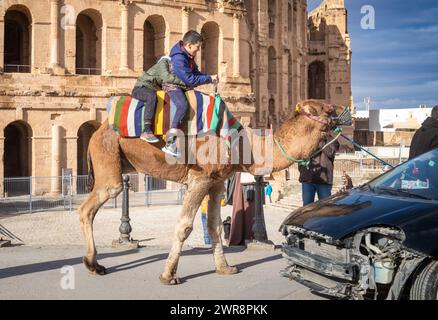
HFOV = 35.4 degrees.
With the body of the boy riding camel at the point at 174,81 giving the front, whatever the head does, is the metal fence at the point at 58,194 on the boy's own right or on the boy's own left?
on the boy's own left

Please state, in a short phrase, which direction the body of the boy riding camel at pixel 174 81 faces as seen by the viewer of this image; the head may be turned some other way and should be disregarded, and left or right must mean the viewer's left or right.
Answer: facing to the right of the viewer

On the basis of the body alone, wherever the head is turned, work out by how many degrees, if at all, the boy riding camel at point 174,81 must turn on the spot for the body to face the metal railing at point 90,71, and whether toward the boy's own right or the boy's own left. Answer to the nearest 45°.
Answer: approximately 90° to the boy's own left

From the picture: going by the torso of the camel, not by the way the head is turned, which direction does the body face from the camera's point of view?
to the viewer's right

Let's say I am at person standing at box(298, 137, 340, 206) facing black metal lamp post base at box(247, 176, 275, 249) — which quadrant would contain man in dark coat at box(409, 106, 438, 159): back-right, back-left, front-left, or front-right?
back-left

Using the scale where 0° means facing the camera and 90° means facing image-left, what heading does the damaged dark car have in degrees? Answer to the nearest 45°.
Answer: approximately 45°

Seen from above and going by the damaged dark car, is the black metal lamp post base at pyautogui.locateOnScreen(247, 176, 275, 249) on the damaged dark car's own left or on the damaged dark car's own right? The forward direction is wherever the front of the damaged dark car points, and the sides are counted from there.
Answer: on the damaged dark car's own right

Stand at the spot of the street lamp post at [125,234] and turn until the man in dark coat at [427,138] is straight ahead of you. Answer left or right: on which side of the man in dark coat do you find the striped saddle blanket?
right

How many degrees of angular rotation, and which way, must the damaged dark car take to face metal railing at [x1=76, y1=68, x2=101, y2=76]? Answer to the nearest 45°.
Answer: approximately 90° to its right

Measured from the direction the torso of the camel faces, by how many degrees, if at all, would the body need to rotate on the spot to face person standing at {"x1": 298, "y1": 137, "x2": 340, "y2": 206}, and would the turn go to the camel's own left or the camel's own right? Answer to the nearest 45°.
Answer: approximately 45° to the camel's own left
